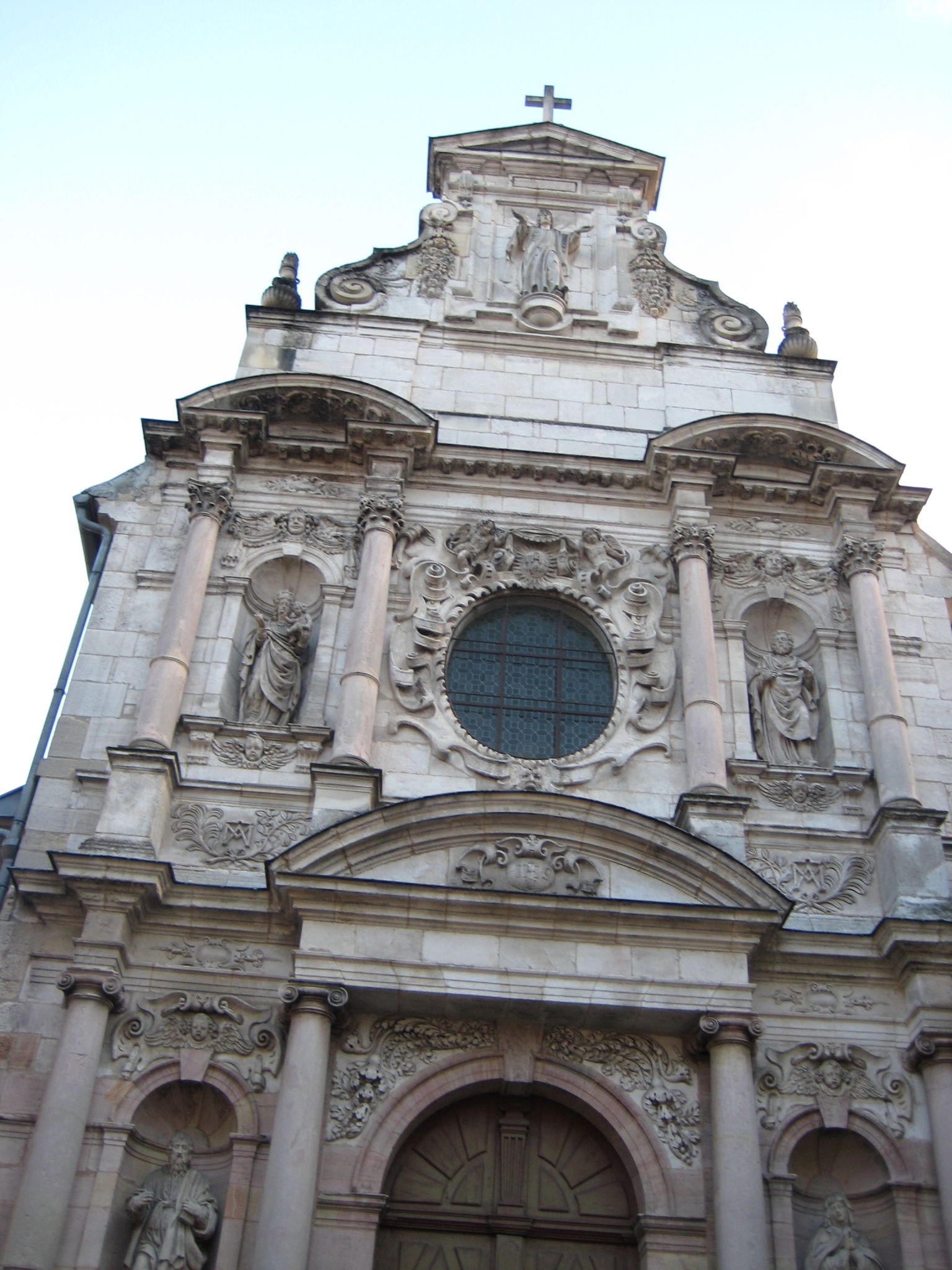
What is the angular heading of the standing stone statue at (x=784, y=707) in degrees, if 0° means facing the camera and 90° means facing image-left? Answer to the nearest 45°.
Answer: approximately 0°

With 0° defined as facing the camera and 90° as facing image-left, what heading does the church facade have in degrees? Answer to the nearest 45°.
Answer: approximately 0°

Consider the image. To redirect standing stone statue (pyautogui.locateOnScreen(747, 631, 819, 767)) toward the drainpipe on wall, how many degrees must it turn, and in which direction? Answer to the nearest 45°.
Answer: approximately 90° to its right

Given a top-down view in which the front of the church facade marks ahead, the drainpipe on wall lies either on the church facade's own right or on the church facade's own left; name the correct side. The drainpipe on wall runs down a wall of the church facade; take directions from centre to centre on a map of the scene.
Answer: on the church facade's own right
